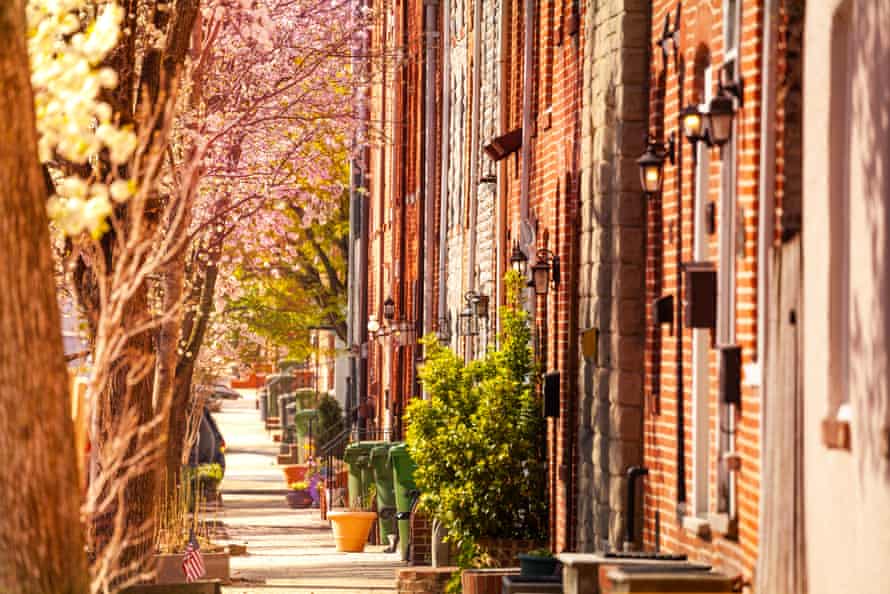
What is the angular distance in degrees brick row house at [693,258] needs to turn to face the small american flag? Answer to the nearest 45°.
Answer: approximately 45° to its right

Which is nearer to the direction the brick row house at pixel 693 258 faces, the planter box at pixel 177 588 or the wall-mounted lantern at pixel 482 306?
the planter box

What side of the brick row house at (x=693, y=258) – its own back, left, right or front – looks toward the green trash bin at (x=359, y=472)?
right

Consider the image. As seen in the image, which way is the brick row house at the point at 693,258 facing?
to the viewer's left

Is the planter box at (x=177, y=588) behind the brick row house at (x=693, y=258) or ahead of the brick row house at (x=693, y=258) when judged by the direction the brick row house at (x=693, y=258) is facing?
ahead

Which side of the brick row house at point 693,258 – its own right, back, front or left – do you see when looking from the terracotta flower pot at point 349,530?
right

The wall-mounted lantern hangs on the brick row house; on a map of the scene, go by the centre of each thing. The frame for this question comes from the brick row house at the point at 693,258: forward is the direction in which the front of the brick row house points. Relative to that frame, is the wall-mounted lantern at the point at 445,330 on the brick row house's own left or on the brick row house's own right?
on the brick row house's own right
